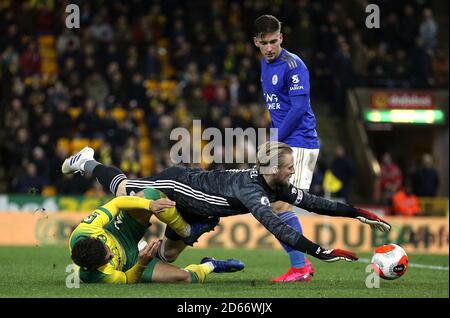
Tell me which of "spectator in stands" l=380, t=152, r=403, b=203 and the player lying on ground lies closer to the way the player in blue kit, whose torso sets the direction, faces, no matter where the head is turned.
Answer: the player lying on ground

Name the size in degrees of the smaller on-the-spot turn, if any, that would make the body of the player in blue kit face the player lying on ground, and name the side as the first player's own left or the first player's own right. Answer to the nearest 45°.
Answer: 0° — they already face them

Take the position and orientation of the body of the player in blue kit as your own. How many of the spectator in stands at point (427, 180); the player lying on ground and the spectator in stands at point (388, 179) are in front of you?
1

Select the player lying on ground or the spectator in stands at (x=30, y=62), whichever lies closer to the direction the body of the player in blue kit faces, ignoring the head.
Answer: the player lying on ground

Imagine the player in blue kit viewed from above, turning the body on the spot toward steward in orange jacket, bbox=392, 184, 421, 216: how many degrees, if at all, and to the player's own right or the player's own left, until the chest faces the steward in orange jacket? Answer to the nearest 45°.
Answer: approximately 135° to the player's own right

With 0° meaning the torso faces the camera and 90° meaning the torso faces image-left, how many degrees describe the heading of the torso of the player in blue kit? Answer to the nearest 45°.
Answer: approximately 45°

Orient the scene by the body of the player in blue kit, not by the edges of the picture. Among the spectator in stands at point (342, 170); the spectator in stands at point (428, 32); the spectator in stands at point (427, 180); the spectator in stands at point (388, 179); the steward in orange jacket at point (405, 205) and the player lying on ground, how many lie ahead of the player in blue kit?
1

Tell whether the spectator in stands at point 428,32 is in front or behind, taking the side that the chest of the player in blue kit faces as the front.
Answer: behind

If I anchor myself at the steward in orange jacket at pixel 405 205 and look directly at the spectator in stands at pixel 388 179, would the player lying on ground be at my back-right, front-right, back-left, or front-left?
back-left

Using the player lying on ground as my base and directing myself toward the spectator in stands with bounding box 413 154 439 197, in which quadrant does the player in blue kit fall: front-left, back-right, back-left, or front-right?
front-right

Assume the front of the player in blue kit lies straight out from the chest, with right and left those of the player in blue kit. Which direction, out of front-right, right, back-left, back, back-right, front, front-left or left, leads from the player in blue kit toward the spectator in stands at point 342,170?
back-right

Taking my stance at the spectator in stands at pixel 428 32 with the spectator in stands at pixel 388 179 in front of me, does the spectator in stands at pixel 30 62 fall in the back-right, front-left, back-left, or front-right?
front-right

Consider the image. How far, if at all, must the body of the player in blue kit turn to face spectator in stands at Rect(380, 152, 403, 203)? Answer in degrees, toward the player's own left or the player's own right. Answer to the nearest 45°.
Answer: approximately 135° to the player's own right

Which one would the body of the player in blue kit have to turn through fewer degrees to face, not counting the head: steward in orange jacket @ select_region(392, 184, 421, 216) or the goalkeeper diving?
the goalkeeper diving
